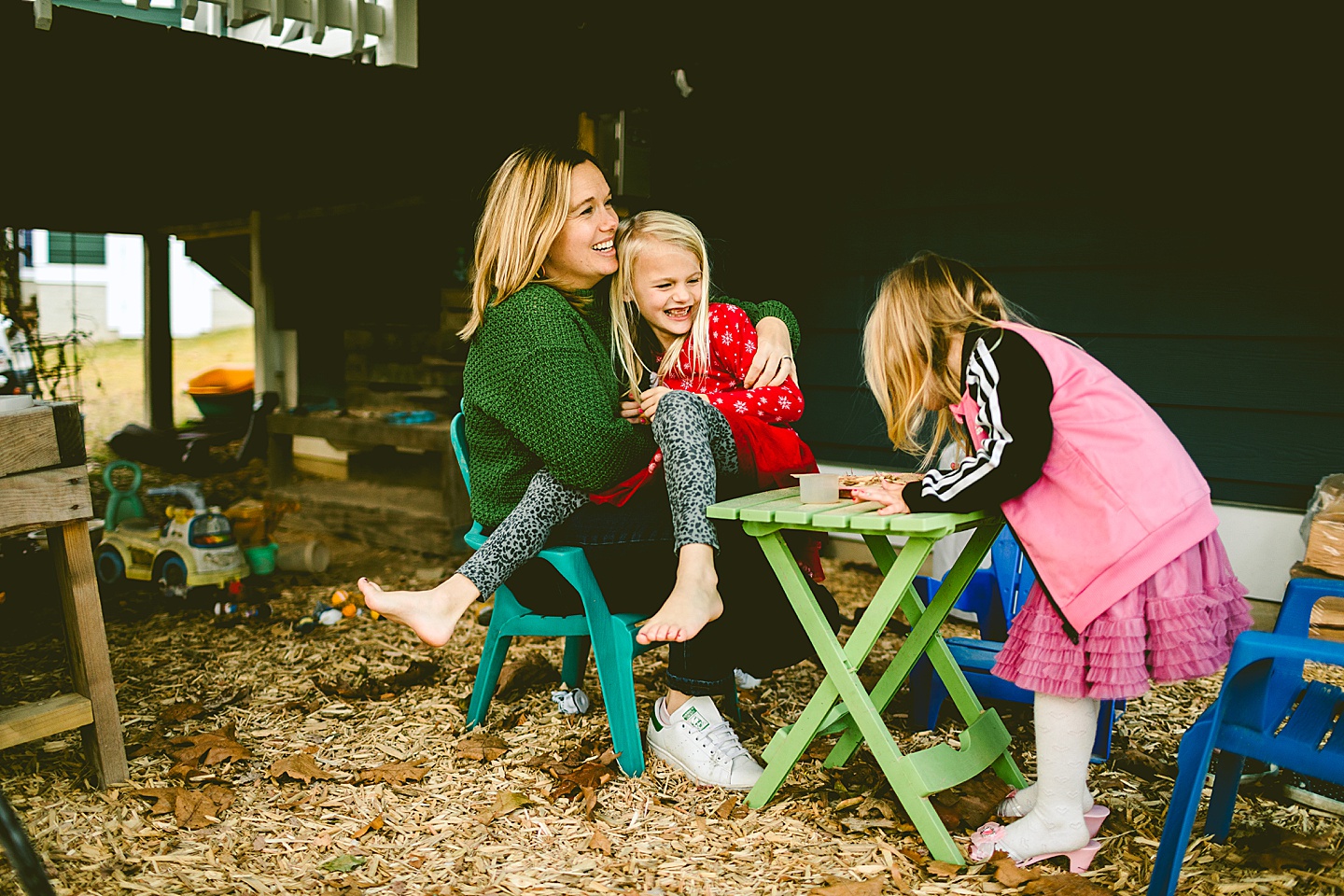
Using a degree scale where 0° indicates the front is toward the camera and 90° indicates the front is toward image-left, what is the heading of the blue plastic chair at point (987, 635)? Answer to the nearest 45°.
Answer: approximately 45°

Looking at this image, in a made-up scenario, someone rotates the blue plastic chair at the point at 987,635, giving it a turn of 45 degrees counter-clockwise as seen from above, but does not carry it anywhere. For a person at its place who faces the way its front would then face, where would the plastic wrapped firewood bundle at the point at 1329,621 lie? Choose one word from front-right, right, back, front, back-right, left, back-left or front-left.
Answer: back-left

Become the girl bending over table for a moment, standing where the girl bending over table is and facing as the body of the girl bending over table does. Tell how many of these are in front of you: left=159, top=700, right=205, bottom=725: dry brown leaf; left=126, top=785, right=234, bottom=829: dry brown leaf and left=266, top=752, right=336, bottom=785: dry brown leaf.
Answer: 3

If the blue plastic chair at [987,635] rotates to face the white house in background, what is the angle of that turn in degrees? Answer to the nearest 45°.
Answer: approximately 90° to its right

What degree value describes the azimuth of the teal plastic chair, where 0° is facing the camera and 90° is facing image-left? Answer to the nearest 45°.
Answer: approximately 315°

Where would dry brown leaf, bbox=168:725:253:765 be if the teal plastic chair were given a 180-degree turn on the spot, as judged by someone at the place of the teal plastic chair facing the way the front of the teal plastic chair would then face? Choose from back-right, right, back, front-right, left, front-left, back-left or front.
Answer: front-left

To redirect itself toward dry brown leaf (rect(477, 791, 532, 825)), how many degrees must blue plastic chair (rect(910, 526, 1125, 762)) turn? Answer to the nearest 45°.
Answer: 0° — it already faces it

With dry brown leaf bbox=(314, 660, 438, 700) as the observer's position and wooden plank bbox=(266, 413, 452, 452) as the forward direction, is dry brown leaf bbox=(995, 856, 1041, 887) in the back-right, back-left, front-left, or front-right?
back-right

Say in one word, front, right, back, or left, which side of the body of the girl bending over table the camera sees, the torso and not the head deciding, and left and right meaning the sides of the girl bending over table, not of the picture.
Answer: left

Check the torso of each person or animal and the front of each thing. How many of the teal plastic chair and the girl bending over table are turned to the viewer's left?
1
